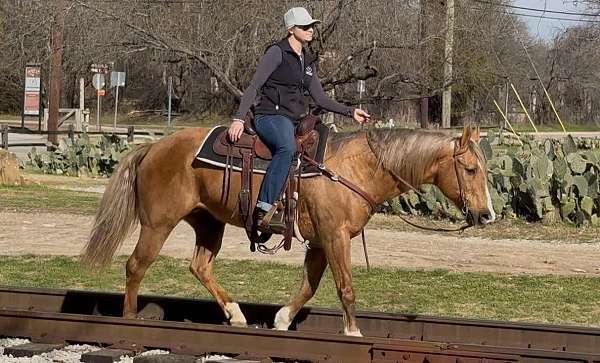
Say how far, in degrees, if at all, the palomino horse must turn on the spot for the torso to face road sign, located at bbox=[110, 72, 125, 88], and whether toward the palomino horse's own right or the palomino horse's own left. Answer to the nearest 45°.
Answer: approximately 90° to the palomino horse's own left

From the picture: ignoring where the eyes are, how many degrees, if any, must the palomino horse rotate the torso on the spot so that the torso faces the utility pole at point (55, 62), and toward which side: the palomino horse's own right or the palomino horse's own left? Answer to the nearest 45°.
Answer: approximately 90° to the palomino horse's own left

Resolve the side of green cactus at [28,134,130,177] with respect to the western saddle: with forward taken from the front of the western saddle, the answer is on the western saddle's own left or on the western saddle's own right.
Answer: on the western saddle's own left

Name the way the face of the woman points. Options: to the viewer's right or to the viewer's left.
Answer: to the viewer's right

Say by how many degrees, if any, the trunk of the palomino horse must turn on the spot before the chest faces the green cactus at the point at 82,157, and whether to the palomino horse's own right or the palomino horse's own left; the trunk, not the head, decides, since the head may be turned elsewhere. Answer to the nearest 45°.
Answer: approximately 90° to the palomino horse's own left

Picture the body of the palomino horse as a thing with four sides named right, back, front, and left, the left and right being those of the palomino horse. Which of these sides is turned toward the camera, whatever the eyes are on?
right

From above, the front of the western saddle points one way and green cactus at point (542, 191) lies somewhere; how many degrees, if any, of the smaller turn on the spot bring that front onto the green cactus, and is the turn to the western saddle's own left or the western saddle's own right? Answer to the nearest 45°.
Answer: approximately 45° to the western saddle's own left

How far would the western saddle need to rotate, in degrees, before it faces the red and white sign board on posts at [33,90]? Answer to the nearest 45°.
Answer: approximately 90° to its left

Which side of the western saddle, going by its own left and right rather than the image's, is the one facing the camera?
right

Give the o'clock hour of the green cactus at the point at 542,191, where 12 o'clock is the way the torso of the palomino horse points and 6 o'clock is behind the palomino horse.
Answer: The green cactus is roughly at 10 o'clock from the palomino horse.
